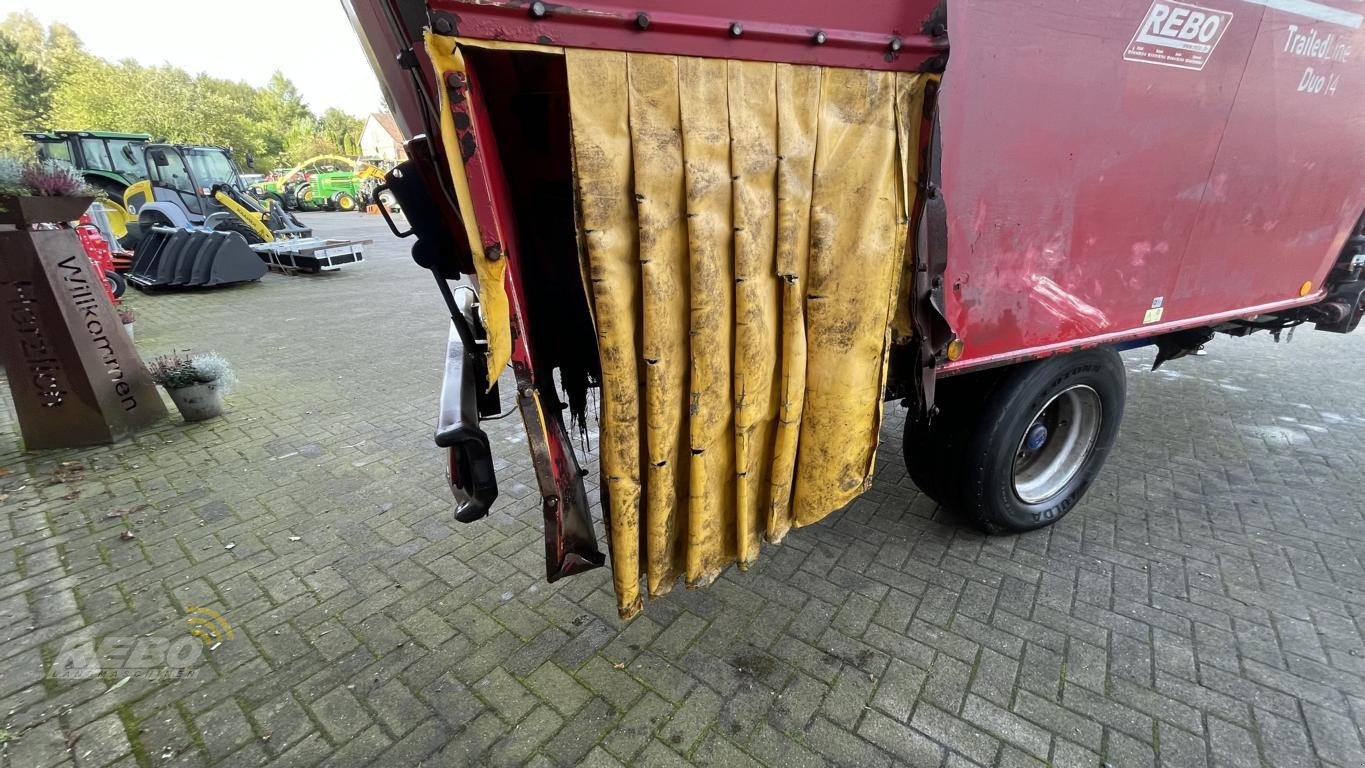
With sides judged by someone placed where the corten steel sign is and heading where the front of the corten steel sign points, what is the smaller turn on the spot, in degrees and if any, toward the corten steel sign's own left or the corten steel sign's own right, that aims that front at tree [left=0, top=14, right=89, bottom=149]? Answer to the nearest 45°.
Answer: approximately 180°

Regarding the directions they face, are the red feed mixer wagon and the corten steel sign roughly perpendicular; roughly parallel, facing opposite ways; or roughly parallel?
roughly perpendicular

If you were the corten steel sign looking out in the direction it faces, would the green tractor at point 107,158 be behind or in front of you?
behind

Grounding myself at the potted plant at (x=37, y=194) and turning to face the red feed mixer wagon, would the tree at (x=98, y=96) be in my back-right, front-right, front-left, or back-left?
back-left

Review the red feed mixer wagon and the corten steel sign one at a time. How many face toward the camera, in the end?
1
